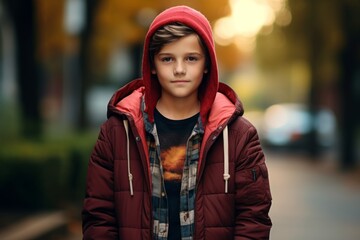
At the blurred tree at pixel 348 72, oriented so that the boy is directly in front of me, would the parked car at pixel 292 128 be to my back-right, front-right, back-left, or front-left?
back-right

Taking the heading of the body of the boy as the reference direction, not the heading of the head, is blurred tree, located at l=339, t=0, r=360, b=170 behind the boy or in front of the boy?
behind

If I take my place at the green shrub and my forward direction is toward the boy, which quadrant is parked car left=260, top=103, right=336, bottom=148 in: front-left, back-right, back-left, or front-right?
back-left

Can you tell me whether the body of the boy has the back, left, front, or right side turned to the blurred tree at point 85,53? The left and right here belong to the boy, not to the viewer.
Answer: back

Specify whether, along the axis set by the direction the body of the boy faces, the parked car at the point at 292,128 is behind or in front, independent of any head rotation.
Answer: behind

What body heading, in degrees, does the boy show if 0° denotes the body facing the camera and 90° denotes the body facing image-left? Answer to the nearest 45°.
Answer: approximately 0°
